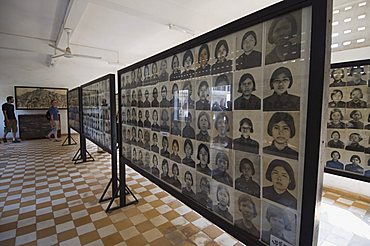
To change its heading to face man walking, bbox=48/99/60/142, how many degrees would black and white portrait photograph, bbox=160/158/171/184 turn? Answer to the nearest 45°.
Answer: approximately 90° to its right

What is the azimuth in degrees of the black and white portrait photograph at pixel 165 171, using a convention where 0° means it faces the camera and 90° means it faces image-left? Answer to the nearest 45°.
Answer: approximately 45°

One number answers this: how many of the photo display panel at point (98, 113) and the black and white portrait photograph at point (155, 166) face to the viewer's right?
0

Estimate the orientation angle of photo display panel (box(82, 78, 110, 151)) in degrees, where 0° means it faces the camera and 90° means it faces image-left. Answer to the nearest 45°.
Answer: approximately 45°

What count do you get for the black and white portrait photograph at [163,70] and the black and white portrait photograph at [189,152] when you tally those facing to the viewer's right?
0
